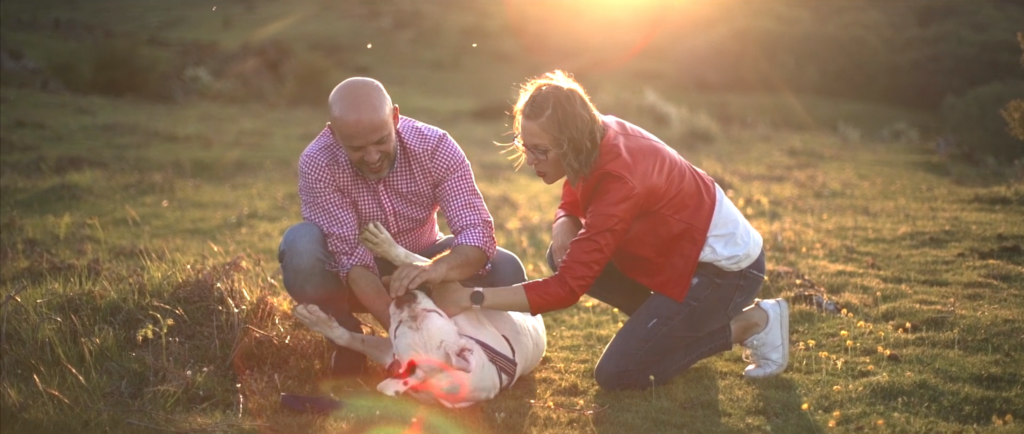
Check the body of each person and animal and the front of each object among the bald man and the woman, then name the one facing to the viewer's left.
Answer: the woman

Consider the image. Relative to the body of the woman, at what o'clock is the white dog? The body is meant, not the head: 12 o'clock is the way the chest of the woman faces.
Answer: The white dog is roughly at 11 o'clock from the woman.

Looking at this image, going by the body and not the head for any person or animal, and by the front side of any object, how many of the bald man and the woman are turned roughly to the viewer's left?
1

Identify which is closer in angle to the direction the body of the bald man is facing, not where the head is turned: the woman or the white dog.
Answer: the white dog

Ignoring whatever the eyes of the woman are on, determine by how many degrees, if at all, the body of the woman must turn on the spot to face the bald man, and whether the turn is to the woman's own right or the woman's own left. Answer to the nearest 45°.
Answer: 0° — they already face them

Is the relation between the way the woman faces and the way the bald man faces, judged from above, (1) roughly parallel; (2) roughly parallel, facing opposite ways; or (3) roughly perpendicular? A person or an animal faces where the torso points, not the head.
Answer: roughly perpendicular

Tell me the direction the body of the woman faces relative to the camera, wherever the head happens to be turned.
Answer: to the viewer's left

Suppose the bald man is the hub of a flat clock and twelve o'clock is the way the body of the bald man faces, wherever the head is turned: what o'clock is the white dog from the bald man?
The white dog is roughly at 11 o'clock from the bald man.

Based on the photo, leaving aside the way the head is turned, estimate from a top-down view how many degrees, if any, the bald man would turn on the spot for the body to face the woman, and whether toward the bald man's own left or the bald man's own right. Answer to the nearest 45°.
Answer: approximately 90° to the bald man's own left
